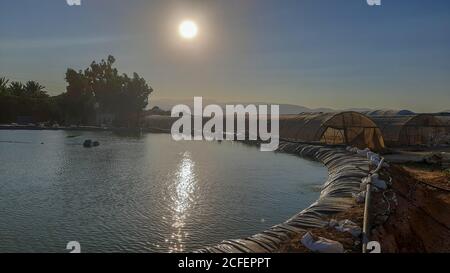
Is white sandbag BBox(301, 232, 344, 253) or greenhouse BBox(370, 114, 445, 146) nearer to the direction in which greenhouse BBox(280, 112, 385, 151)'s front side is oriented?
the white sandbag
